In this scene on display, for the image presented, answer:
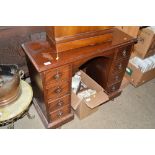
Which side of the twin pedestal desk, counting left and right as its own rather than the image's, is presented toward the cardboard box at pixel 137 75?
left
